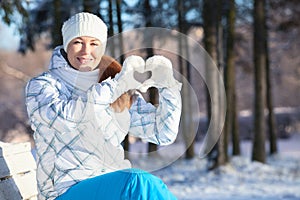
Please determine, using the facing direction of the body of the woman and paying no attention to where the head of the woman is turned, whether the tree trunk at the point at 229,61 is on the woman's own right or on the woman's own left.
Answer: on the woman's own left

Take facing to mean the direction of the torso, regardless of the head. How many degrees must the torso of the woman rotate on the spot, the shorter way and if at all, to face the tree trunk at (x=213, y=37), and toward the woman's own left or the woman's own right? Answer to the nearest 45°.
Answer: approximately 135° to the woman's own left

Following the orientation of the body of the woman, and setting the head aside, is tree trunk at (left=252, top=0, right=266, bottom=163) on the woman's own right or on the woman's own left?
on the woman's own left

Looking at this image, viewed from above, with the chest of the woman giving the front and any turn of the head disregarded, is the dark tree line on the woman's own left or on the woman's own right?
on the woman's own left

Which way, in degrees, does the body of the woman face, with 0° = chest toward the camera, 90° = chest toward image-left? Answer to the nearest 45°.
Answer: approximately 315°
